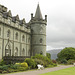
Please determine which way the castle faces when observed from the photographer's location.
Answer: facing the viewer and to the right of the viewer
